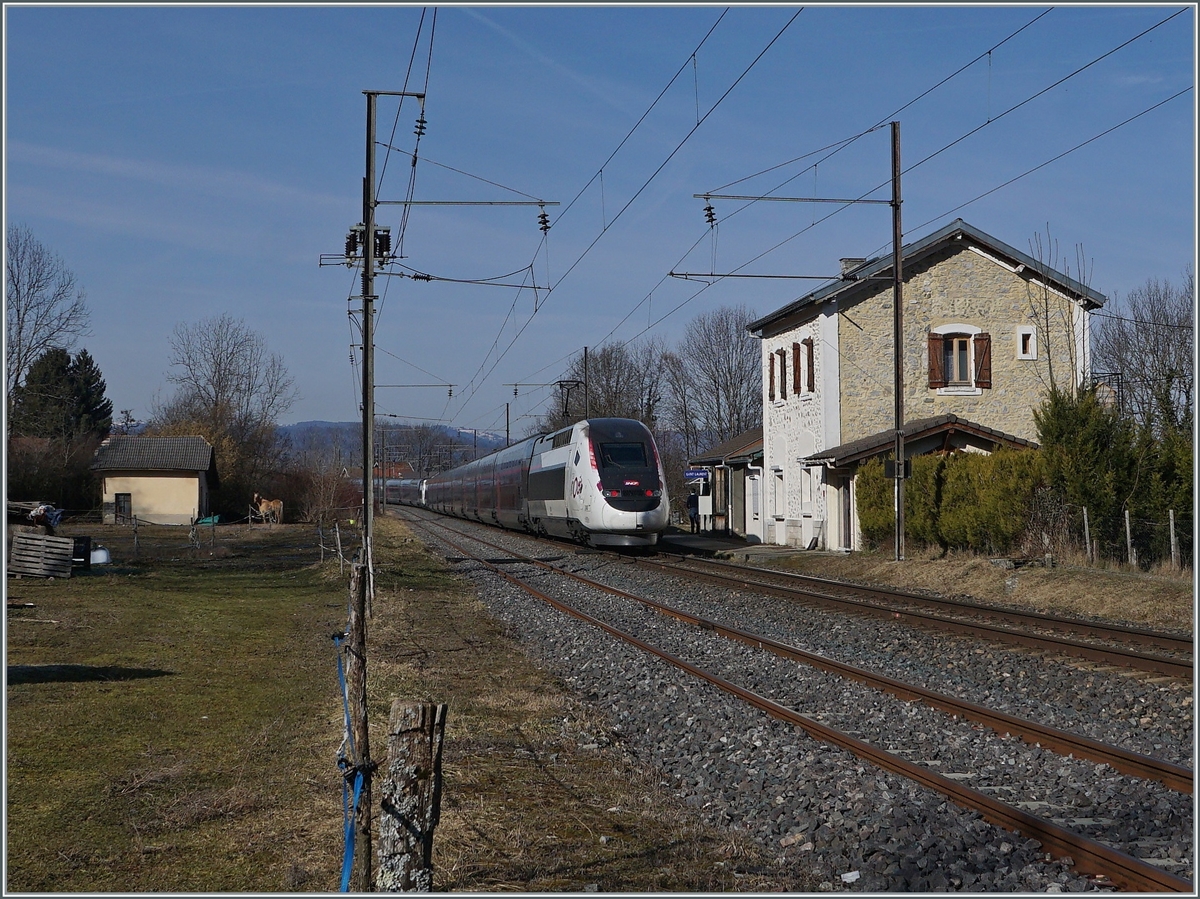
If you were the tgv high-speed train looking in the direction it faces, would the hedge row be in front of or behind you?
in front

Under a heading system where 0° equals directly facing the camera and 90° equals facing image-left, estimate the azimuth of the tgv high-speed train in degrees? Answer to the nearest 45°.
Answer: approximately 315°

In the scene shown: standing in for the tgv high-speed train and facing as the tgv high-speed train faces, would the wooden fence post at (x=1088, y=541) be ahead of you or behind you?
ahead

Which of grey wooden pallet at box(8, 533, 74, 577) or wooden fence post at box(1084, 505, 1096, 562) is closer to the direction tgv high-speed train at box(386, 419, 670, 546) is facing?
the wooden fence post

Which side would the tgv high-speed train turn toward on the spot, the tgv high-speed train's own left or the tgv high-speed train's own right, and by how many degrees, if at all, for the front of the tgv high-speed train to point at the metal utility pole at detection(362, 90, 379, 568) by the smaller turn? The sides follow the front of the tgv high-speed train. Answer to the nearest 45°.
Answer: approximately 90° to the tgv high-speed train's own right
